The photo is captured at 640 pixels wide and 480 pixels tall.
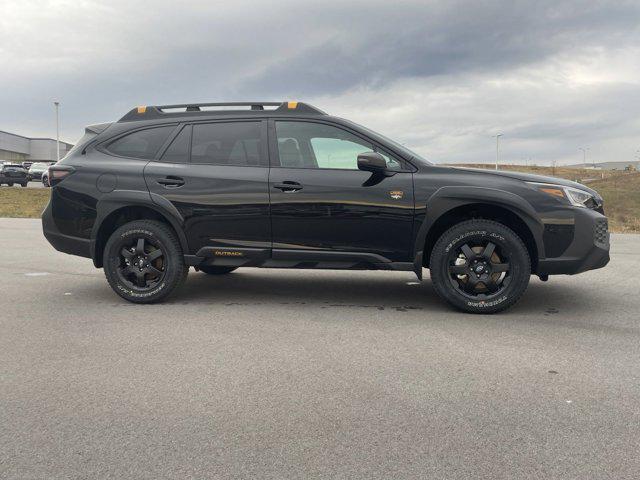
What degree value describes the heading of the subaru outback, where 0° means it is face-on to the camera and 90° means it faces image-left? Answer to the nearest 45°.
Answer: approximately 270°
